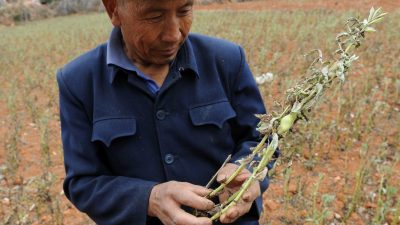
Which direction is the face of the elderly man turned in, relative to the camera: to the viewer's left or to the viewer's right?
to the viewer's right

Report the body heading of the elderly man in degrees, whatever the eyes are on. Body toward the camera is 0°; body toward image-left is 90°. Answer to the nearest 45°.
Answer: approximately 0°

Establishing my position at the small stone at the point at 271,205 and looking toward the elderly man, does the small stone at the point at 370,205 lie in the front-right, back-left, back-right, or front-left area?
back-left

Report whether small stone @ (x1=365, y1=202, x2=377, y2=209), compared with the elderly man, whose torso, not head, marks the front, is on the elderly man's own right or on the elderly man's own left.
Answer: on the elderly man's own left

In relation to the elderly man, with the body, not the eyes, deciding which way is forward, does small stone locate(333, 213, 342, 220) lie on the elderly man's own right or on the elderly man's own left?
on the elderly man's own left
